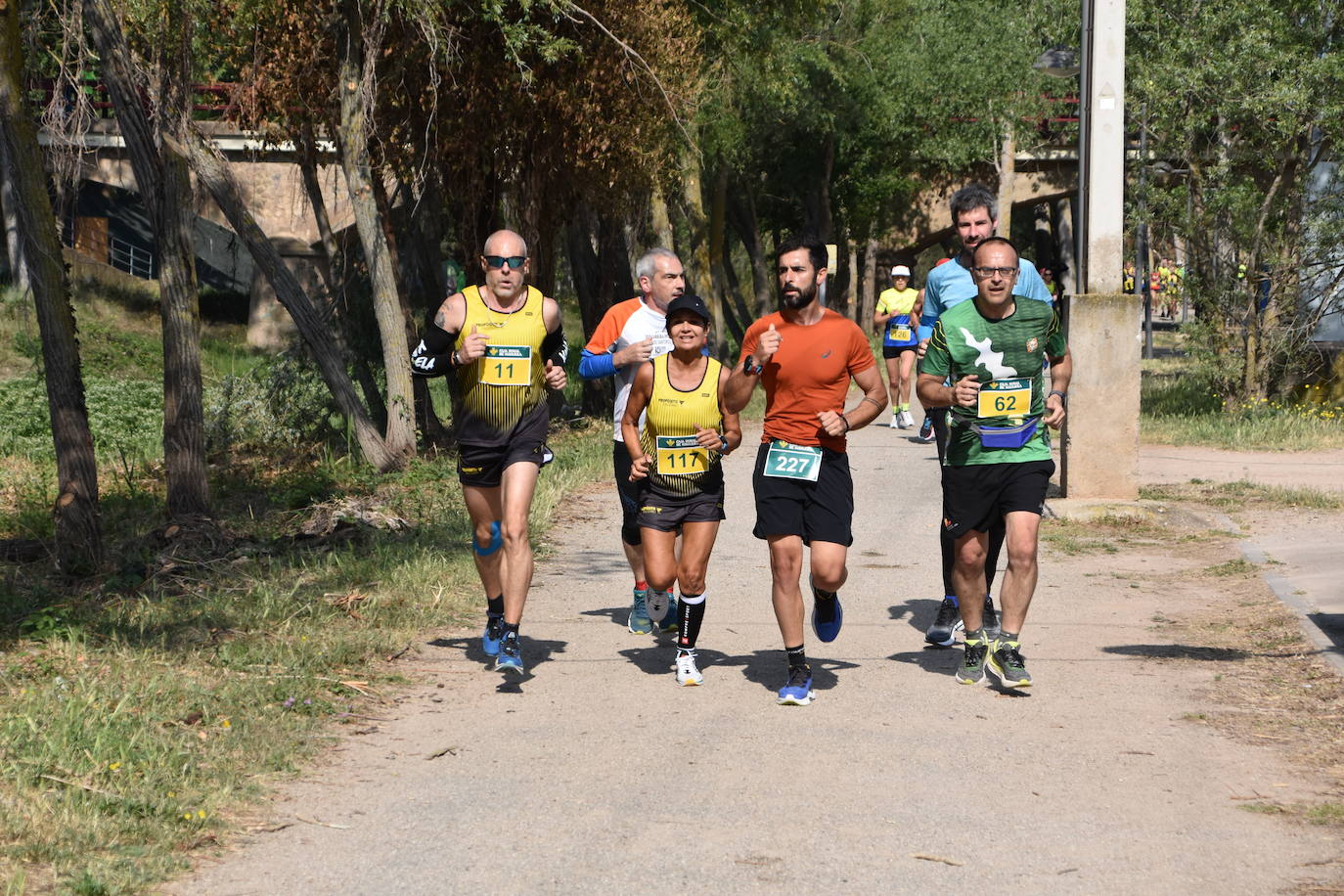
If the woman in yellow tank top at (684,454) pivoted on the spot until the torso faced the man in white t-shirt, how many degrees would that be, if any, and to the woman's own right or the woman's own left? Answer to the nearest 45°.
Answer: approximately 180°

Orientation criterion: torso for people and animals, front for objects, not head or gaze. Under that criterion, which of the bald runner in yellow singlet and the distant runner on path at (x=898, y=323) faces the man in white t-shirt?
the distant runner on path

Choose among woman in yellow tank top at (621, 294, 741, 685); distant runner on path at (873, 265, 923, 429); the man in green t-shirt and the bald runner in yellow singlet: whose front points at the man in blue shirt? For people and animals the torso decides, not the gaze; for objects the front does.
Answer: the distant runner on path

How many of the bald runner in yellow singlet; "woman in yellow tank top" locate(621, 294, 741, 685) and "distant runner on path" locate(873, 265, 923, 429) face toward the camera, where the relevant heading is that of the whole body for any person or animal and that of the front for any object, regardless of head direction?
3

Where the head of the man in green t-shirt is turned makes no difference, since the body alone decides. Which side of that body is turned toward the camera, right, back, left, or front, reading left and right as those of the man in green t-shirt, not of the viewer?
front

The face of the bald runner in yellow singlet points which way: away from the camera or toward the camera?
toward the camera

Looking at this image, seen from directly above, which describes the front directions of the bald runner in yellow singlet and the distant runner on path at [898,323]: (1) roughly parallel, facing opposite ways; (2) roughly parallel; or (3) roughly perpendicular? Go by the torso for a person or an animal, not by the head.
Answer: roughly parallel

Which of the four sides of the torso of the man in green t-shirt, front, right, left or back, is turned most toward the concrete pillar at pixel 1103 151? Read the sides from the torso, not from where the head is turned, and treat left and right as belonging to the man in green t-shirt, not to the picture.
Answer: back

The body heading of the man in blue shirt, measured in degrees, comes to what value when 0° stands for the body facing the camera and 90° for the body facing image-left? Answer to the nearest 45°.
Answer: approximately 0°

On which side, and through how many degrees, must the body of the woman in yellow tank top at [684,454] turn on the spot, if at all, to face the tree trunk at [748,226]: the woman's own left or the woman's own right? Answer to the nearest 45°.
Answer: approximately 180°

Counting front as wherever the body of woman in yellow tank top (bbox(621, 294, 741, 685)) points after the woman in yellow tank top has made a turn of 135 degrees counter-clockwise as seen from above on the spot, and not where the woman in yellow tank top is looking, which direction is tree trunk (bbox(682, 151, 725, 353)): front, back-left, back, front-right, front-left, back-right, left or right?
front-left

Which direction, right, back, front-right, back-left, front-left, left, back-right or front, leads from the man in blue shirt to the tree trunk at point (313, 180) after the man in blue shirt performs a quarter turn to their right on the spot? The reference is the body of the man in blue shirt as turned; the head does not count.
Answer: front-right

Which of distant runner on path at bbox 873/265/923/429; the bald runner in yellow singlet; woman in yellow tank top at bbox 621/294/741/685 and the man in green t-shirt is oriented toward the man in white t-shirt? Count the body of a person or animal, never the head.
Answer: the distant runner on path

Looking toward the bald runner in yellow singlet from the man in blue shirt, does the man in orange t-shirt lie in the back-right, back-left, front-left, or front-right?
front-left

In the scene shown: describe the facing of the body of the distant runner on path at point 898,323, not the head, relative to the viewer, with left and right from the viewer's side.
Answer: facing the viewer

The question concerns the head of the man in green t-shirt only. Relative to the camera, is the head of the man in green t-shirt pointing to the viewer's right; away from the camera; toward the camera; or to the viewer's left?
toward the camera

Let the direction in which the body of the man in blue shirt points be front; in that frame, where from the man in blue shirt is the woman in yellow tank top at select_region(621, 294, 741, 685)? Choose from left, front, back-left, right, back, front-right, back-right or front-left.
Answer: front-right

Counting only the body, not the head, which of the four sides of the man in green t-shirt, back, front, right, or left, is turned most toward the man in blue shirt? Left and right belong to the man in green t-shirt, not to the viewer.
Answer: back

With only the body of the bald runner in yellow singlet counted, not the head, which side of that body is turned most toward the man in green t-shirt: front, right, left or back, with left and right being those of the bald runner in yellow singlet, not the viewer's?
left

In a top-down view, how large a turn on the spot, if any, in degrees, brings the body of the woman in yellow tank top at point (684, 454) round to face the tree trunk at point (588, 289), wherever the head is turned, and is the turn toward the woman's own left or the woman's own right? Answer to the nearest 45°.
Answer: approximately 180°
